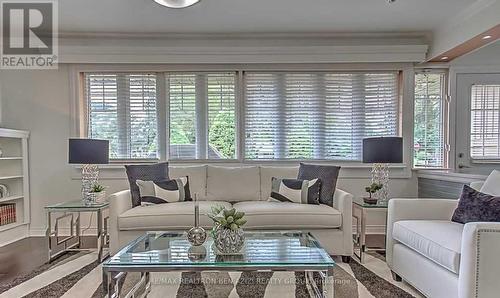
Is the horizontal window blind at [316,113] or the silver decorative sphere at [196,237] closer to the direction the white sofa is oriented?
the silver decorative sphere

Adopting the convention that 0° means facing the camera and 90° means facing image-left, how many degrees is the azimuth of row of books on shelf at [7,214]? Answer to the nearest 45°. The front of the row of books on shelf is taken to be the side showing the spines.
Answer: approximately 315°

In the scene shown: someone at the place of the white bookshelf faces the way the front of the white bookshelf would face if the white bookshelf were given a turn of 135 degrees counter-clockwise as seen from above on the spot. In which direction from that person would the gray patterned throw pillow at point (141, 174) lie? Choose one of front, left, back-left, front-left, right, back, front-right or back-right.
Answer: back-right

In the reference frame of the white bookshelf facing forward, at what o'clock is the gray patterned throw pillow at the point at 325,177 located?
The gray patterned throw pillow is roughly at 12 o'clock from the white bookshelf.

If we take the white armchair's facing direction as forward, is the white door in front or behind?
behind

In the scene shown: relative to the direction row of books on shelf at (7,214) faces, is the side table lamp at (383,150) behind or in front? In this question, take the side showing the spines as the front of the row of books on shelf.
in front

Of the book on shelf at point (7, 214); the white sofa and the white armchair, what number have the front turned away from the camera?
0

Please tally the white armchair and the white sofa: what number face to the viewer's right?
0

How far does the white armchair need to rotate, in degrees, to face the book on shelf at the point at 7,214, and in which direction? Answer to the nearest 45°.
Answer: approximately 45° to its right

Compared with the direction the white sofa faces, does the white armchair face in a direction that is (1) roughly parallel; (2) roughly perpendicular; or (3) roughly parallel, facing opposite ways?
roughly perpendicular

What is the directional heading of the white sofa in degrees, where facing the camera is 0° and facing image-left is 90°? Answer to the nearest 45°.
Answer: approximately 0°

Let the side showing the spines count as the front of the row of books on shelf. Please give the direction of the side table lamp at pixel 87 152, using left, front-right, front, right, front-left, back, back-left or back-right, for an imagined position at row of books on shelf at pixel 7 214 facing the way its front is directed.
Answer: front

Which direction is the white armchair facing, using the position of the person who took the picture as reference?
facing the viewer and to the left of the viewer
